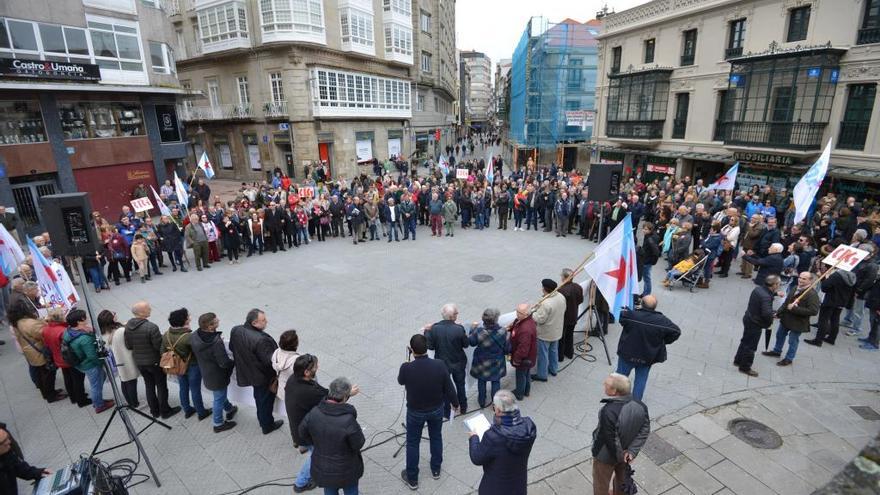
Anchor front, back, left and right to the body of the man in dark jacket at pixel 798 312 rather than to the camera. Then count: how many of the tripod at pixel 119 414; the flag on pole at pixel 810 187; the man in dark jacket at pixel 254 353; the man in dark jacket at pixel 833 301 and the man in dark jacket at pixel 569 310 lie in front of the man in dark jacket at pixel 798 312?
3

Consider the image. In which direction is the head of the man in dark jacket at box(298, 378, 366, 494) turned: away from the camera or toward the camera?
away from the camera

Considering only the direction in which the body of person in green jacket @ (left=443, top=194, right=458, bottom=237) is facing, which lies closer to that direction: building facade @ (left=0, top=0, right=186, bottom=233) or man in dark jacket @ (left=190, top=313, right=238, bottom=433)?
the man in dark jacket

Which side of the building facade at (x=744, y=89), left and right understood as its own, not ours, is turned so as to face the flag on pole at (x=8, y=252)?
front

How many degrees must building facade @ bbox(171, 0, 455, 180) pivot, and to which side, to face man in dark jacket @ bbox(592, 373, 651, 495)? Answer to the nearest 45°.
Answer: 0° — it already faces them

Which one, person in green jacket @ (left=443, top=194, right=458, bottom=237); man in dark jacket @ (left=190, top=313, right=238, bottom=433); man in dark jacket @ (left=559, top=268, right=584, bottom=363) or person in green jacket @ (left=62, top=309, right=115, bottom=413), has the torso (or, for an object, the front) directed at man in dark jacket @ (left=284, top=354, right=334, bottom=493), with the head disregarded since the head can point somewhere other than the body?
person in green jacket @ (left=443, top=194, right=458, bottom=237)

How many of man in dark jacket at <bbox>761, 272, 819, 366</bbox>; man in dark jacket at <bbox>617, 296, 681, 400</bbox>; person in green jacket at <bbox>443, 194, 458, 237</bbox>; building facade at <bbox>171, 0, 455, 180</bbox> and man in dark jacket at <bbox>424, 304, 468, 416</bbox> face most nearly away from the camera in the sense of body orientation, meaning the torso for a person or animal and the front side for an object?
2

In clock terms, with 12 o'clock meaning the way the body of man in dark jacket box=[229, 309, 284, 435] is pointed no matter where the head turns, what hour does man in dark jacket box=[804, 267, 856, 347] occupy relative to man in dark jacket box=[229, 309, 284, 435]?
man in dark jacket box=[804, 267, 856, 347] is roughly at 2 o'clock from man in dark jacket box=[229, 309, 284, 435].

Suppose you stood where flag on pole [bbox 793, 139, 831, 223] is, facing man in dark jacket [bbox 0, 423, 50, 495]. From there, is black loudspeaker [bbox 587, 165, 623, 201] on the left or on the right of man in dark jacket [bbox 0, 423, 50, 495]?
right

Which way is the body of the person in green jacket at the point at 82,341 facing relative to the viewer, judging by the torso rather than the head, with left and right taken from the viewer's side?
facing away from the viewer and to the right of the viewer

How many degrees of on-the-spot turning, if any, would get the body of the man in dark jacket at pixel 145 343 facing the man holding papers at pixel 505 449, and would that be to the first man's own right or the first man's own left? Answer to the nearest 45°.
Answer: approximately 90° to the first man's own right

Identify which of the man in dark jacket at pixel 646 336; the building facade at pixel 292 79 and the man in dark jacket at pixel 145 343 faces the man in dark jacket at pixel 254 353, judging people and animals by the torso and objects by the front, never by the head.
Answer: the building facade

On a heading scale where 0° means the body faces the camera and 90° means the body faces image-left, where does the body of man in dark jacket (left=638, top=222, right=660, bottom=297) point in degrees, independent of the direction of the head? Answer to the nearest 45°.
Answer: approximately 90°

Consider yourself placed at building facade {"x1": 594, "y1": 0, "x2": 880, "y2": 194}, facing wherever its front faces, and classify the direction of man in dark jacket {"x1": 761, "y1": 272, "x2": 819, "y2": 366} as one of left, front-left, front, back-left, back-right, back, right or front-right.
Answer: front-left

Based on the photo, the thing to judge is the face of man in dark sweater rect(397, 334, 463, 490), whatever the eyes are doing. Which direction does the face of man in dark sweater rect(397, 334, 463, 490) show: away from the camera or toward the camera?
away from the camera

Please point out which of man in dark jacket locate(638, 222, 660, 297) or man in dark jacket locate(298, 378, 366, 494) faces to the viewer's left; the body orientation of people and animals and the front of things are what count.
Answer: man in dark jacket locate(638, 222, 660, 297)
